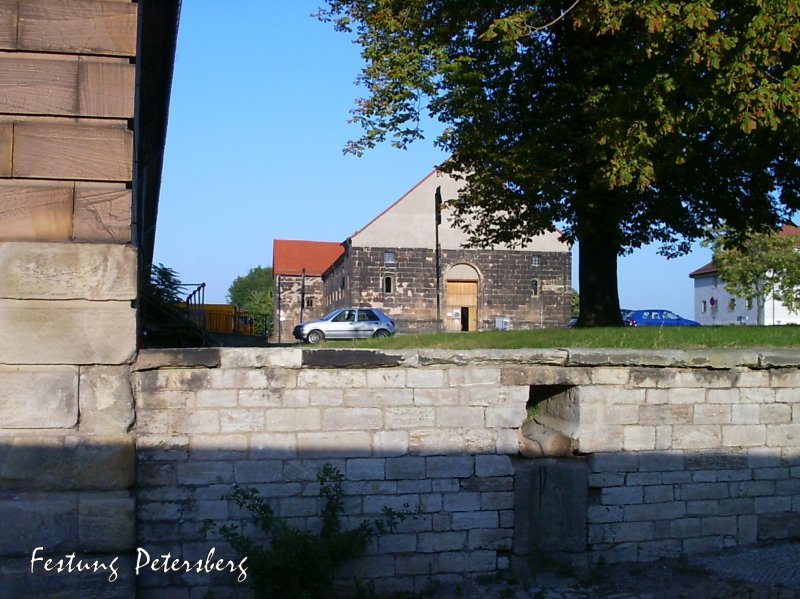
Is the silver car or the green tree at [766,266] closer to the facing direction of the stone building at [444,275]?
the silver car

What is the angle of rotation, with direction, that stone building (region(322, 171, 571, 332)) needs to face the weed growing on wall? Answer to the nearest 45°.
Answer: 0° — it already faces it

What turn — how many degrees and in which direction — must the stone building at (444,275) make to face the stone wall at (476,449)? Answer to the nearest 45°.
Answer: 0° — it already faces it

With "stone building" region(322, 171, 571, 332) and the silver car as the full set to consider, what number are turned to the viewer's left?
1

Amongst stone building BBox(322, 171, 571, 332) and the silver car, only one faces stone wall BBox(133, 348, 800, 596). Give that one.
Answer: the stone building

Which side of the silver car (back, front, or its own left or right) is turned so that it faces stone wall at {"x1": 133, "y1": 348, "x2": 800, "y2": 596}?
left

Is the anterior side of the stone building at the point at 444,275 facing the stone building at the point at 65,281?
yes

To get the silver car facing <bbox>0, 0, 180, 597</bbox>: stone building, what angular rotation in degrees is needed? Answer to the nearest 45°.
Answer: approximately 90° to its left

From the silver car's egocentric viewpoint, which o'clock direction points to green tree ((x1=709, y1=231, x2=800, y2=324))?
The green tree is roughly at 5 o'clock from the silver car.

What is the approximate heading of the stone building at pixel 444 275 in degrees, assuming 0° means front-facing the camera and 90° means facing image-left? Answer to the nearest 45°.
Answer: approximately 0°

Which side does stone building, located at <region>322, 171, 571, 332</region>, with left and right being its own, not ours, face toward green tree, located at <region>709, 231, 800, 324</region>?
left

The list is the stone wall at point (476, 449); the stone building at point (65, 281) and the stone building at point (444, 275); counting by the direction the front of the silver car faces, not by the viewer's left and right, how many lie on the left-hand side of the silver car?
2

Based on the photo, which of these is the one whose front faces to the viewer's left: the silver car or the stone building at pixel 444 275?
the silver car

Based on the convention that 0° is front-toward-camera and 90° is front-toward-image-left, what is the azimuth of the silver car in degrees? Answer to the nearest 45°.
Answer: approximately 90°

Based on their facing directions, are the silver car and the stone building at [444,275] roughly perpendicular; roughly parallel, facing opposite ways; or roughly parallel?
roughly perpendicular
